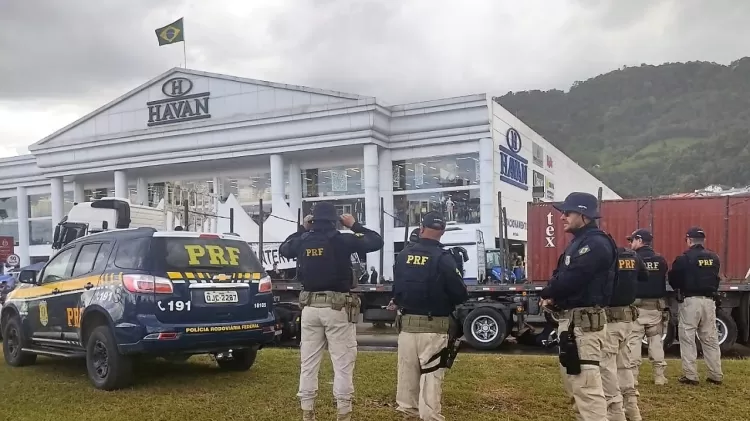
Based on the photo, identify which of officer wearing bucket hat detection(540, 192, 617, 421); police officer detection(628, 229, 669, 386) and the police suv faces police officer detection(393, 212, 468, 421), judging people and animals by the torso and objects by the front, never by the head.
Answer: the officer wearing bucket hat

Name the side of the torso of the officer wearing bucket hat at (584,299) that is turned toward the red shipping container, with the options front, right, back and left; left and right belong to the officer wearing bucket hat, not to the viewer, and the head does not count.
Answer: right

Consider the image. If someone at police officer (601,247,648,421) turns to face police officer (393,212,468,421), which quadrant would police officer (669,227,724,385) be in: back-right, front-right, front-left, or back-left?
back-right

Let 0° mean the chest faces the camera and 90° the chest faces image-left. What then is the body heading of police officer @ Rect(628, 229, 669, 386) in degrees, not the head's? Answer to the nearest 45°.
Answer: approximately 135°

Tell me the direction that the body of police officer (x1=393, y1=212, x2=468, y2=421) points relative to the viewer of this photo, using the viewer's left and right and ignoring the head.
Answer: facing away from the viewer and to the right of the viewer

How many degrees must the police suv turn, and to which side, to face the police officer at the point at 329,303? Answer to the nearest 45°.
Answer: approximately 180°

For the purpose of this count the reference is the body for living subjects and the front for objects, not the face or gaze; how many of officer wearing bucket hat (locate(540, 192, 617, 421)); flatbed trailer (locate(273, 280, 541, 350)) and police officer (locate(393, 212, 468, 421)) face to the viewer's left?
2

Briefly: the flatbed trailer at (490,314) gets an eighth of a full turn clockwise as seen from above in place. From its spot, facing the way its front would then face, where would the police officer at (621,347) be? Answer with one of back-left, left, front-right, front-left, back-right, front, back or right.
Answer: back-left

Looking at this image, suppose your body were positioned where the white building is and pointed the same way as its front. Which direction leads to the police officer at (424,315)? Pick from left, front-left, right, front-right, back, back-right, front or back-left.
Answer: front-left

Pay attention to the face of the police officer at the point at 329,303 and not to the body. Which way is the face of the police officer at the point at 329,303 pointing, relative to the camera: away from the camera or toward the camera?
away from the camera

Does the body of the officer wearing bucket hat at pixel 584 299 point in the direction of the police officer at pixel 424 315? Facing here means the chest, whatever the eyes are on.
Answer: yes

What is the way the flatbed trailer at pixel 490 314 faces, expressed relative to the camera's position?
facing to the left of the viewer

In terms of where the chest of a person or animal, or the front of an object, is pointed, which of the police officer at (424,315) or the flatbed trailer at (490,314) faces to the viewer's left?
the flatbed trailer

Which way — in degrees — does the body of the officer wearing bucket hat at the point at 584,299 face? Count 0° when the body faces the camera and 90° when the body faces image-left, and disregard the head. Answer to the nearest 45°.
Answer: approximately 90°
